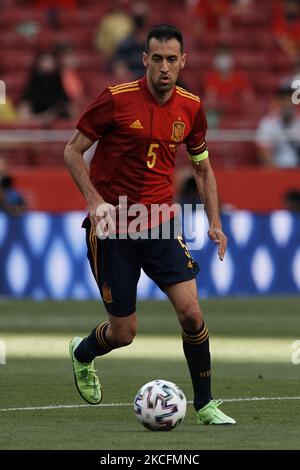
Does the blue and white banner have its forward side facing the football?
yes

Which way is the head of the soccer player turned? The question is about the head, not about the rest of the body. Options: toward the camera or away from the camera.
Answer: toward the camera

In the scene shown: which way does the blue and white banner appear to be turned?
toward the camera

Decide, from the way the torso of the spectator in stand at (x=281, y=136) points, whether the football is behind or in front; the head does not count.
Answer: in front

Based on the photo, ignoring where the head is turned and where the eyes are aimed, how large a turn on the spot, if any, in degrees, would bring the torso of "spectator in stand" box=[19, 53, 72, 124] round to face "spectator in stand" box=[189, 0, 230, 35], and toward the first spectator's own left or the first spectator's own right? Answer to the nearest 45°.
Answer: approximately 135° to the first spectator's own left

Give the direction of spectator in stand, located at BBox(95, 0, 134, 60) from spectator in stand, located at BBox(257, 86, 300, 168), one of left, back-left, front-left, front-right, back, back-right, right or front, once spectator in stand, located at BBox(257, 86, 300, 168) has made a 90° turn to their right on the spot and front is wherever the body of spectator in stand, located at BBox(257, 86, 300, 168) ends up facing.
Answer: front-right

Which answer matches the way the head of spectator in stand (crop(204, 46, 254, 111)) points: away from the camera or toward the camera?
toward the camera

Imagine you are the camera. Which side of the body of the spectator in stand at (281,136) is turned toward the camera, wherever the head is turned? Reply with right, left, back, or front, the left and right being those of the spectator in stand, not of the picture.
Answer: front

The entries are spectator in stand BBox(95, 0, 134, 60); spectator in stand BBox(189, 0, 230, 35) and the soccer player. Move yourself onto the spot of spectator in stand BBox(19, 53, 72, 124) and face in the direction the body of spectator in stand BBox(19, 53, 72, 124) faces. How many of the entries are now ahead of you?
1

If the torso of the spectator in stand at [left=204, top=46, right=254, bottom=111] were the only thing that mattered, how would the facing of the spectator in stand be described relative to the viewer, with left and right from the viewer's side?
facing the viewer
